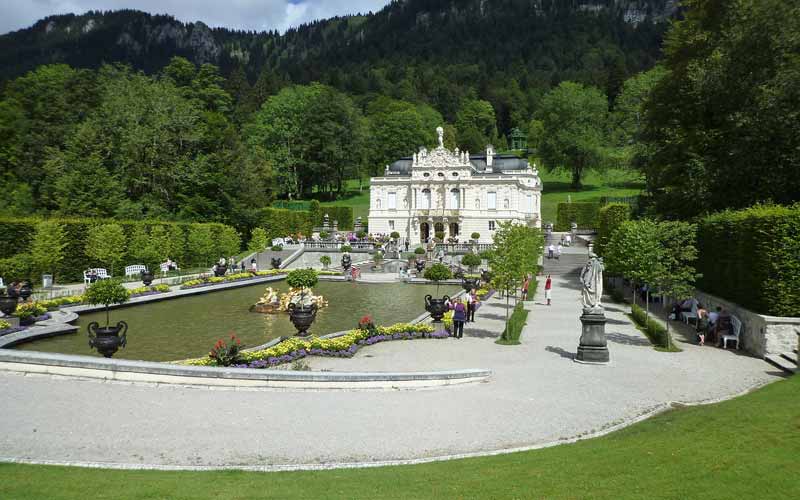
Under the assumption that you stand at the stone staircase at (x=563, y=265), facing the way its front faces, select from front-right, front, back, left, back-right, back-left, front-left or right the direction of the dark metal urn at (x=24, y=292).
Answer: front-right

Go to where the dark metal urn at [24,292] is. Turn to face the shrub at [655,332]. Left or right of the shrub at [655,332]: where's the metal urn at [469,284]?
left

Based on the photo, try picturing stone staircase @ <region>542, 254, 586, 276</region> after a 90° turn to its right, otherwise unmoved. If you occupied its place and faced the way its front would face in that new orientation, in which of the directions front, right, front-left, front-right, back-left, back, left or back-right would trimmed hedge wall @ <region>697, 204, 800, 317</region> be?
left

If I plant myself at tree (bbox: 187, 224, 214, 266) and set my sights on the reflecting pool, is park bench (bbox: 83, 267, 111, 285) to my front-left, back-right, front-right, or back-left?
front-right

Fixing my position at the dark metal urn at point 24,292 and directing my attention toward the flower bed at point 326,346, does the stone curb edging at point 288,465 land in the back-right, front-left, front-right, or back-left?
front-right

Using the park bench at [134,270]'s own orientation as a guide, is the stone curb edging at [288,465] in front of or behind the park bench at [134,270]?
in front

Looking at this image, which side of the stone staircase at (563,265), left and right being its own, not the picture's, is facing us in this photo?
front

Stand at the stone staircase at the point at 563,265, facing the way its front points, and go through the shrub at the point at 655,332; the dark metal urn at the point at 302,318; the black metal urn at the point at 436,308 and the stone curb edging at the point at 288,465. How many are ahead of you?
4

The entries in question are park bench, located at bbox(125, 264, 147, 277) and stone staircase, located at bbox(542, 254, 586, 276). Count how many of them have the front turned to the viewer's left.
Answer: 0

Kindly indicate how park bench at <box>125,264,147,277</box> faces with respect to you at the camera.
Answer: facing the viewer and to the right of the viewer

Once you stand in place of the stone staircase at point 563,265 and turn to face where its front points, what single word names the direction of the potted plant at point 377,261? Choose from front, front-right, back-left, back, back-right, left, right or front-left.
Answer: right

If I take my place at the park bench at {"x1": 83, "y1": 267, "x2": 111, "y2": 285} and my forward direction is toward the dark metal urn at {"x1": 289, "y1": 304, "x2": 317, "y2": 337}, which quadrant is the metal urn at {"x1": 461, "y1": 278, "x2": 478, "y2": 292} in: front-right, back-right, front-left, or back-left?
front-left

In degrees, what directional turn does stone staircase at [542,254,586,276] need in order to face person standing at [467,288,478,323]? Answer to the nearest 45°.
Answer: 0° — it already faces them

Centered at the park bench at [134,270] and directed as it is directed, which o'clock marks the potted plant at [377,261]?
The potted plant is roughly at 10 o'clock from the park bench.

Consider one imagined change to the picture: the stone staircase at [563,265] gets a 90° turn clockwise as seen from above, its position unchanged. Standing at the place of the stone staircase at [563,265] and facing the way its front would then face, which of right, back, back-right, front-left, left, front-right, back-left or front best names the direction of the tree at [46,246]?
front-left

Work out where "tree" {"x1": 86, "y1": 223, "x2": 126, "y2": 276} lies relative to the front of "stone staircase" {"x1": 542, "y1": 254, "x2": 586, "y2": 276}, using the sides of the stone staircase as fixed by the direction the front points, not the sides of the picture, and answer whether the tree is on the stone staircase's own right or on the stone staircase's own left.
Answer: on the stone staircase's own right

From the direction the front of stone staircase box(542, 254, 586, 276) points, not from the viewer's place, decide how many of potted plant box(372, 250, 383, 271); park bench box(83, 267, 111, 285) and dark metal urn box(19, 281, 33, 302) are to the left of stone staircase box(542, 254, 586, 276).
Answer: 0

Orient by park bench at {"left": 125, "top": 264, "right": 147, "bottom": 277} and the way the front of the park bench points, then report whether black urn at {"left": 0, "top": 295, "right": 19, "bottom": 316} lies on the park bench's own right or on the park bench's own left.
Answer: on the park bench's own right
